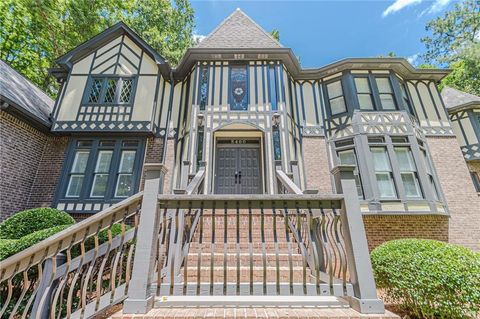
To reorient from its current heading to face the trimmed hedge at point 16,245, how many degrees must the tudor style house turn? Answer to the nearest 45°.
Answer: approximately 45° to its right

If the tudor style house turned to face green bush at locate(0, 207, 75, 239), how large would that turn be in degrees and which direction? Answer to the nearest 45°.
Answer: approximately 90° to its right

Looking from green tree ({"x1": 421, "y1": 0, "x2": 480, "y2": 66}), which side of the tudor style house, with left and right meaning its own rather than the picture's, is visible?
left

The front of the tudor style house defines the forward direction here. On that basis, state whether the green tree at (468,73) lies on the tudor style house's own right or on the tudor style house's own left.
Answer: on the tudor style house's own left

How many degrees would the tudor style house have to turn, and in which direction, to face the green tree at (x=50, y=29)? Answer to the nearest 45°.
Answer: approximately 90° to its right

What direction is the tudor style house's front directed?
toward the camera
